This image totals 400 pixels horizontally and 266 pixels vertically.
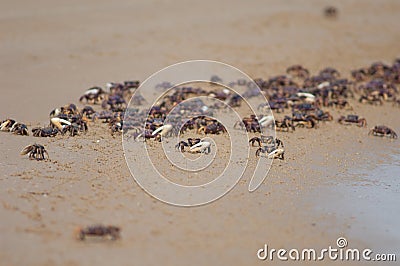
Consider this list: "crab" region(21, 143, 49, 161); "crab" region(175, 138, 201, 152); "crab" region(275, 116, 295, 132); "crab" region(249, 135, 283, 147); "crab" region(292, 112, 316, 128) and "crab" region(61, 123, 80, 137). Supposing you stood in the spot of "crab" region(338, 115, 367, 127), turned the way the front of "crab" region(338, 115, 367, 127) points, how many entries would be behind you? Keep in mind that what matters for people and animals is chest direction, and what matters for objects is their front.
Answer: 0

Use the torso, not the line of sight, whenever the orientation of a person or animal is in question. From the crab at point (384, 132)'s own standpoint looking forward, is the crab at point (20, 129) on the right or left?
on its right

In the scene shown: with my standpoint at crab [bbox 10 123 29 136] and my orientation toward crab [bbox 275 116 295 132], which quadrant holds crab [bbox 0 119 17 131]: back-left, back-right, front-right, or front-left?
back-left

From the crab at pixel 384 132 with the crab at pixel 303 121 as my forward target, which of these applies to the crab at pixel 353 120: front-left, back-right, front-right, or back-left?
front-right

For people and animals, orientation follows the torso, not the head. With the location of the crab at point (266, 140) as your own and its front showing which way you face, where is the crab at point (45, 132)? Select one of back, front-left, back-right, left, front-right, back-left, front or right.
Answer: right

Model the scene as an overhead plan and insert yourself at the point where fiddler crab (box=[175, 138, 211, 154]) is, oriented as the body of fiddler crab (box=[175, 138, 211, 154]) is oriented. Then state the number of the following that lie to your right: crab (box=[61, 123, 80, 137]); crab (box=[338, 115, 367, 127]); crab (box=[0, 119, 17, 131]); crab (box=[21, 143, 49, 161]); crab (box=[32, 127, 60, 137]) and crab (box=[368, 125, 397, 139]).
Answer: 4

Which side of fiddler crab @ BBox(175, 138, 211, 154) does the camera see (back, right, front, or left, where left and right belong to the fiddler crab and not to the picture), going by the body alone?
front

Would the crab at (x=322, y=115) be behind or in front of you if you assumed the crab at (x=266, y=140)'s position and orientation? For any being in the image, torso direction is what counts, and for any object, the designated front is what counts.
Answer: behind

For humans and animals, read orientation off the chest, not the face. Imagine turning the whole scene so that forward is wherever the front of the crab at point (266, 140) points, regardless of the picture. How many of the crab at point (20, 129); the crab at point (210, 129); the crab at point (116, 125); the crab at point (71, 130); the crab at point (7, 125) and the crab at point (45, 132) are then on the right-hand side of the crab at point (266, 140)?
6

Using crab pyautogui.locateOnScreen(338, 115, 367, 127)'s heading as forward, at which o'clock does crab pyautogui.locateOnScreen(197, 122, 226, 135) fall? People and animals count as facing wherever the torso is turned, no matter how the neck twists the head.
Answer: crab pyautogui.locateOnScreen(197, 122, 226, 135) is roughly at 2 o'clock from crab pyautogui.locateOnScreen(338, 115, 367, 127).

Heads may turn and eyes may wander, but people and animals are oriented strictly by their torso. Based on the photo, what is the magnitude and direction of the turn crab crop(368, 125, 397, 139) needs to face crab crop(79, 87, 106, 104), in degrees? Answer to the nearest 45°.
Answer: approximately 90° to its right

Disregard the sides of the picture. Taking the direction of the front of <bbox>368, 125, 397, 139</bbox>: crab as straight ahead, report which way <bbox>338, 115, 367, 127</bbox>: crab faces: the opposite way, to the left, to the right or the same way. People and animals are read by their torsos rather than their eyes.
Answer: the same way

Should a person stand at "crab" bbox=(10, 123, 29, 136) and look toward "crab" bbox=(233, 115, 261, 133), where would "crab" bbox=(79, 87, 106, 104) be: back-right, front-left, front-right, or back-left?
front-left

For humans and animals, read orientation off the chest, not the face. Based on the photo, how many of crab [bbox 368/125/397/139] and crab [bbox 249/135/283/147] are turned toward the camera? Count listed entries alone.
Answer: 2

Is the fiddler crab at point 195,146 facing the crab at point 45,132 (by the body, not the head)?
no

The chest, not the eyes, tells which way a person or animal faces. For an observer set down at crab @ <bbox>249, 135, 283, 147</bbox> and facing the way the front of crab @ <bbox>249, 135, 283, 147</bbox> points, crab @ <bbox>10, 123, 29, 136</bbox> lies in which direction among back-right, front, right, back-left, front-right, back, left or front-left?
right

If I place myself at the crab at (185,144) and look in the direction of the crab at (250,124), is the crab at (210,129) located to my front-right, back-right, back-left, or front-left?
front-left

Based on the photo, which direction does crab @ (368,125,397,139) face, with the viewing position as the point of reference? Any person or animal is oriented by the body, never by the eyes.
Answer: facing the viewer
